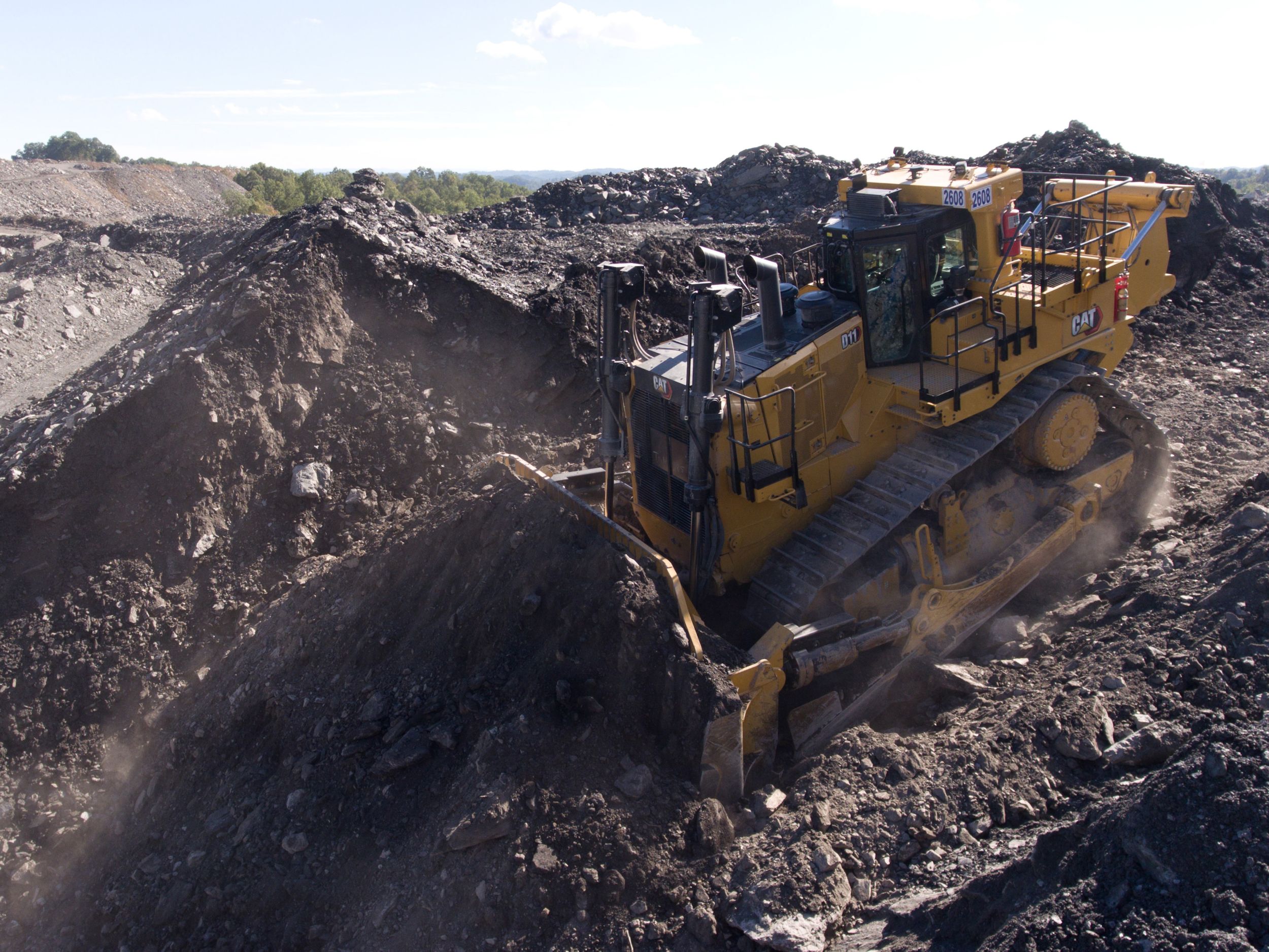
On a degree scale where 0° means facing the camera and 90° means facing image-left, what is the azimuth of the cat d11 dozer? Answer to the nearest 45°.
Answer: approximately 45°

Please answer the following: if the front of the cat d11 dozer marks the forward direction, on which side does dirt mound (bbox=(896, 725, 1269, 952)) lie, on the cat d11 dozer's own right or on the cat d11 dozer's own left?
on the cat d11 dozer's own left

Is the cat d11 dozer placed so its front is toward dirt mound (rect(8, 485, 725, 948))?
yes
